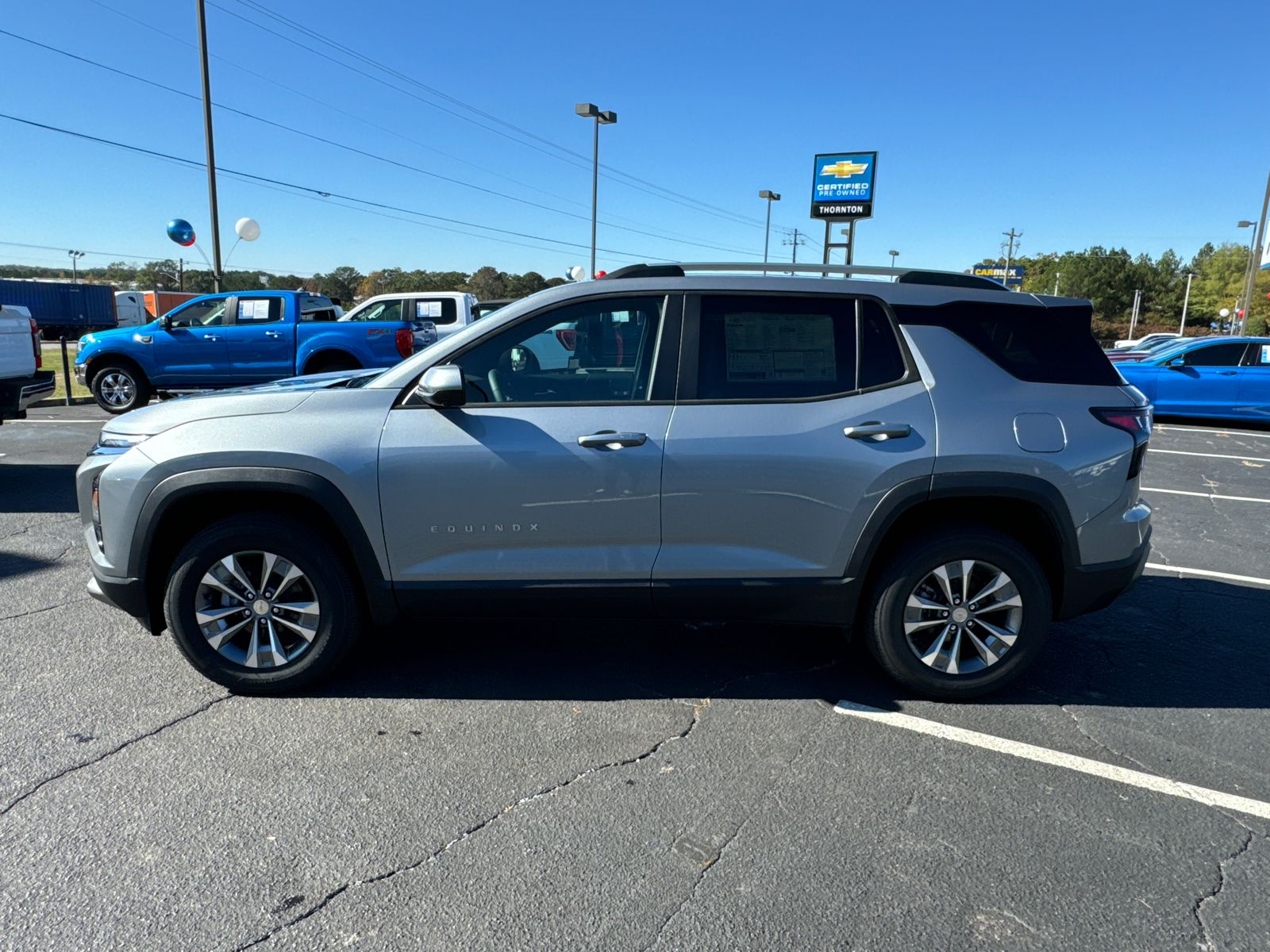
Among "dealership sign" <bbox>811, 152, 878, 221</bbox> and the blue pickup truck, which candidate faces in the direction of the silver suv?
the dealership sign

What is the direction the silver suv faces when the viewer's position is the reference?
facing to the left of the viewer

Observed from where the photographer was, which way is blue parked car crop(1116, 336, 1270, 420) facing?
facing to the left of the viewer

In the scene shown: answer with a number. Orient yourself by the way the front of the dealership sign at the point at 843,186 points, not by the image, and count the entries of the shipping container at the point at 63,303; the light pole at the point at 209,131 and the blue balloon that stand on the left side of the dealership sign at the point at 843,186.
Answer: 0

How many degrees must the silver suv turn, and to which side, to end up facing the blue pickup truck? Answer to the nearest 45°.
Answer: approximately 45° to its right

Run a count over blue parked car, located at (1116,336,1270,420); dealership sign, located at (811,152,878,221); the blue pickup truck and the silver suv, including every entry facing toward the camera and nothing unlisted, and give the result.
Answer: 1

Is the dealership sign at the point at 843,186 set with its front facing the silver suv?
yes

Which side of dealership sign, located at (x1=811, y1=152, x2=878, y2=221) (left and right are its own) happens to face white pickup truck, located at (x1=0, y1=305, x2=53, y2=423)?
front

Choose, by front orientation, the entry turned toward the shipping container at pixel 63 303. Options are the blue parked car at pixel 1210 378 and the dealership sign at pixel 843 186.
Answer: the blue parked car

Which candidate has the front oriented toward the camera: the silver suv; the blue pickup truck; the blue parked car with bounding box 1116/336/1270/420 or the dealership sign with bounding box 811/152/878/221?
the dealership sign

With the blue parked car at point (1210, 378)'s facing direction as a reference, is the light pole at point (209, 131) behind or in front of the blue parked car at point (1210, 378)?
in front

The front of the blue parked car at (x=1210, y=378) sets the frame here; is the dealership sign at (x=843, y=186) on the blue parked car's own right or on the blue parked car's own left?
on the blue parked car's own right

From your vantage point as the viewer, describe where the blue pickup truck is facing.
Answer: facing to the left of the viewer

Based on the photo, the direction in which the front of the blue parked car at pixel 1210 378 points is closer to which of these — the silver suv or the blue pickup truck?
the blue pickup truck

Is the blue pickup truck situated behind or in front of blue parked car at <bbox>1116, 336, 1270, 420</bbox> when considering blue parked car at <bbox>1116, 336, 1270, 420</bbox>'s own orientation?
in front

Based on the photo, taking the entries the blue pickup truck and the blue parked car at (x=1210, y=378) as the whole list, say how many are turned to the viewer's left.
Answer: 2

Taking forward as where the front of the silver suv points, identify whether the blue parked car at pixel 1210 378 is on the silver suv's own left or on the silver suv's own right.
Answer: on the silver suv's own right

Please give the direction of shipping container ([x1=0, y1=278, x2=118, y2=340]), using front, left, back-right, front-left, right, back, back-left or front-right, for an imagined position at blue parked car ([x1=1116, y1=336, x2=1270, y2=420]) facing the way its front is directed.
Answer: front

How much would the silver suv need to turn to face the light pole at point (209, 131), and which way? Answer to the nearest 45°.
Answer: approximately 45° to its right

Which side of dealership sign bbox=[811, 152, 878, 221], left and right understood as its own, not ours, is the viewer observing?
front

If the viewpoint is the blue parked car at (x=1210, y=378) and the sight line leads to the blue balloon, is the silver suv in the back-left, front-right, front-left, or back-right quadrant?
front-left
